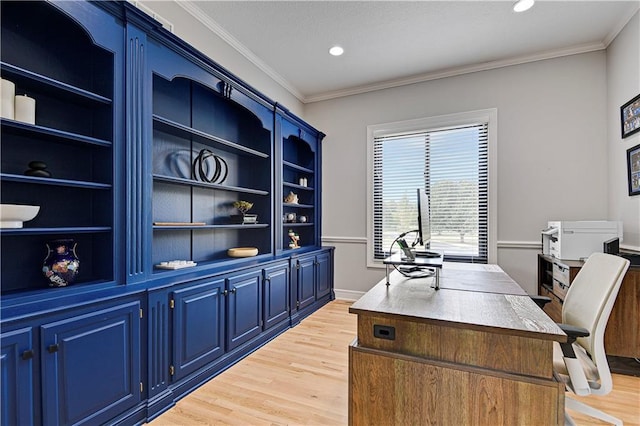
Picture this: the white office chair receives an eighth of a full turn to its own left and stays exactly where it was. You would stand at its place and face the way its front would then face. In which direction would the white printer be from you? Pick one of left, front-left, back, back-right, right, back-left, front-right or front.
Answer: back

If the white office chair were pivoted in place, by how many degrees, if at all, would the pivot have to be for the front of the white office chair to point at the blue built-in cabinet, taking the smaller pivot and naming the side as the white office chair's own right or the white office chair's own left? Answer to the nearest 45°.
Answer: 0° — it already faces it

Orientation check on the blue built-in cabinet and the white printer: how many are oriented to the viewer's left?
1

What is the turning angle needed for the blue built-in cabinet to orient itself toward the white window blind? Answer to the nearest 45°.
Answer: approximately 45° to its left

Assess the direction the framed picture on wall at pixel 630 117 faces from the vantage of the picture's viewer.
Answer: facing the viewer and to the left of the viewer

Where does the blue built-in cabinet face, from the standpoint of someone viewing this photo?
facing the viewer and to the right of the viewer

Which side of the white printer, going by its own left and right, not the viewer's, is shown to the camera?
left

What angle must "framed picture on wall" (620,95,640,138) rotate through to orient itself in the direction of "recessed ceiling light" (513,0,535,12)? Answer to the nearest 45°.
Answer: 0° — it already faces it

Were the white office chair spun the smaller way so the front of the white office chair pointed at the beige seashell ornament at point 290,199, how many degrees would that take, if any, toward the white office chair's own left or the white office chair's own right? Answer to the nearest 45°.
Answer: approximately 45° to the white office chair's own right

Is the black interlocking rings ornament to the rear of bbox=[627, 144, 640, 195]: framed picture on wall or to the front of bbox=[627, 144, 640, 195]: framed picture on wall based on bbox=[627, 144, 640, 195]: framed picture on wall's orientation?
to the front

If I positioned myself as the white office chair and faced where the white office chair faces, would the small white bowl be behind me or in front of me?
in front

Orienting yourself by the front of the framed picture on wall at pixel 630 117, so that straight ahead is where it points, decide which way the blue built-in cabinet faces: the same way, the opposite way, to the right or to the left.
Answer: the opposite way

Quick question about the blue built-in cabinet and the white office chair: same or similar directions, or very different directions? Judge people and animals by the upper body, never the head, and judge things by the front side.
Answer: very different directions

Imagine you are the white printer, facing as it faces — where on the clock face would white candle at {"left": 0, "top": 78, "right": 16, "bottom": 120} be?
The white candle is roughly at 10 o'clock from the white printer.
